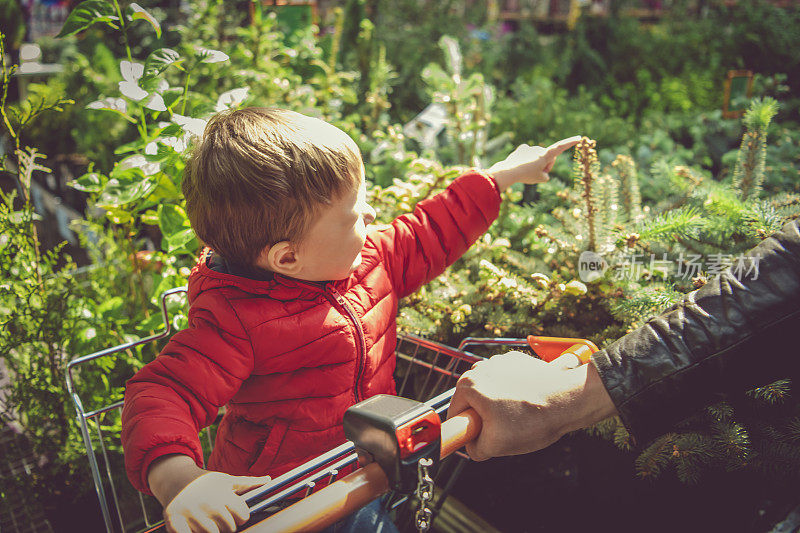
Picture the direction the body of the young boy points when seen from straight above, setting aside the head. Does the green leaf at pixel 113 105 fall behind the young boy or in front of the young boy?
behind

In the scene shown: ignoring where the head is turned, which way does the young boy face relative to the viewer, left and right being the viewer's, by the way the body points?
facing the viewer and to the right of the viewer
